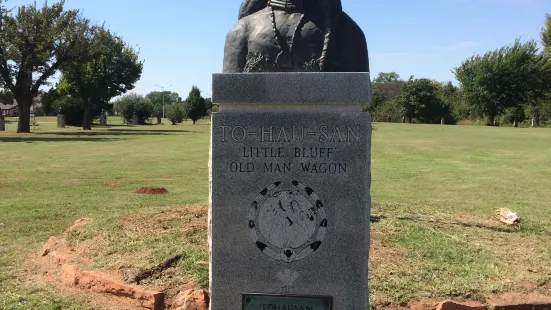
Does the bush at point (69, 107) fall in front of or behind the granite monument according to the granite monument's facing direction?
behind

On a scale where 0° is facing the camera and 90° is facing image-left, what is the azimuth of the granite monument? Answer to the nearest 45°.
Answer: approximately 0°

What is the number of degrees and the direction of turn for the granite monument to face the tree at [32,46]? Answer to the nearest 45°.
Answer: approximately 135° to its right

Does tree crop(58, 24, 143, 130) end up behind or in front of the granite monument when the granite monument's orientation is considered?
behind
